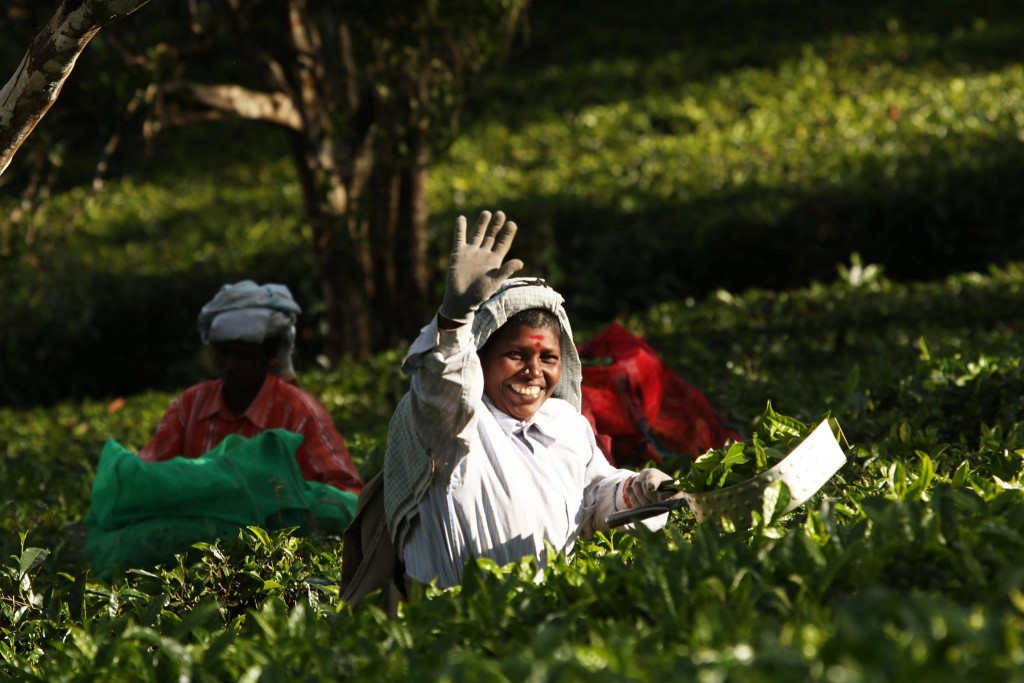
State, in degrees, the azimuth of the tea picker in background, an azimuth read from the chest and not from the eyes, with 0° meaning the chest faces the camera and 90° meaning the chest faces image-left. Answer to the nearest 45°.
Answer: approximately 0°

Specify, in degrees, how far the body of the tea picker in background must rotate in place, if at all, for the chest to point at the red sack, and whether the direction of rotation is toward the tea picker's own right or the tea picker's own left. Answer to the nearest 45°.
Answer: approximately 90° to the tea picker's own left
